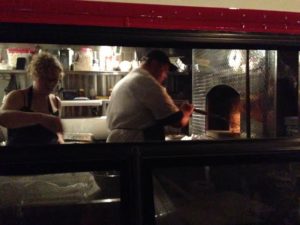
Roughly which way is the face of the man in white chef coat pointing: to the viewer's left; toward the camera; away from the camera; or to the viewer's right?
to the viewer's right

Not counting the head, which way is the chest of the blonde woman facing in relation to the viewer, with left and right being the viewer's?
facing the viewer and to the right of the viewer
